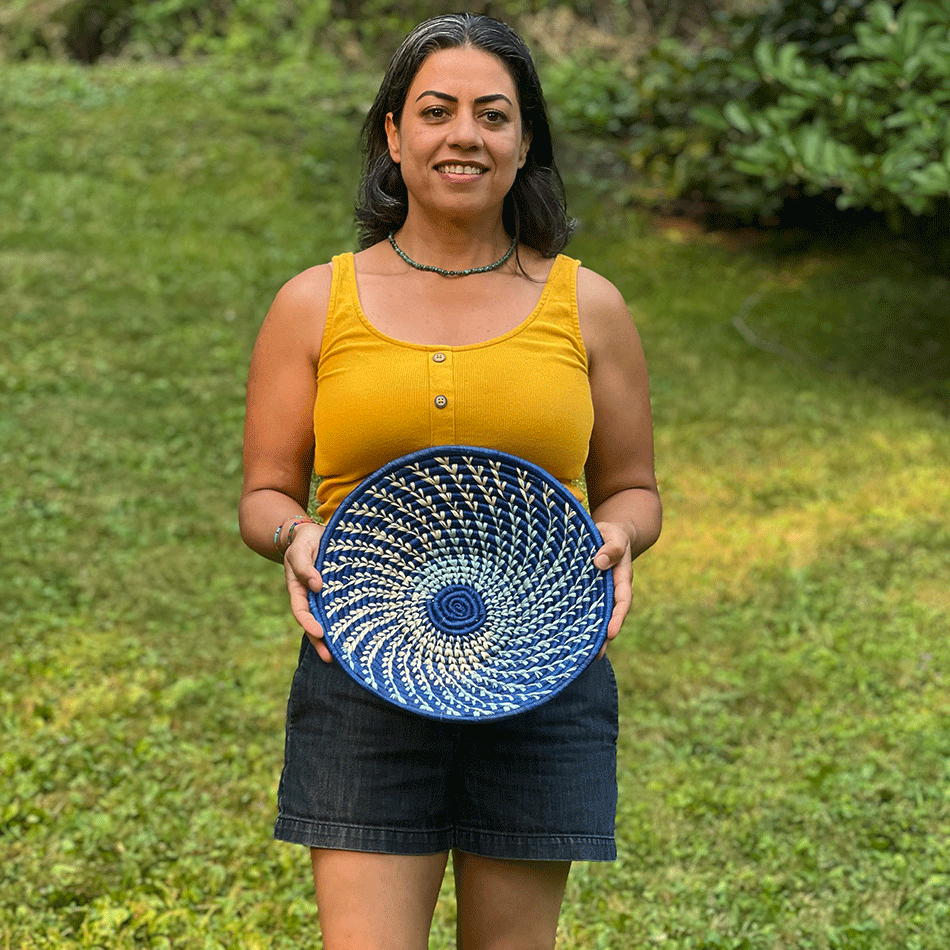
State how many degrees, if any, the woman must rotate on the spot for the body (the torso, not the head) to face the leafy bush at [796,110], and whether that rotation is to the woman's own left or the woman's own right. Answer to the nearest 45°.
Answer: approximately 180°

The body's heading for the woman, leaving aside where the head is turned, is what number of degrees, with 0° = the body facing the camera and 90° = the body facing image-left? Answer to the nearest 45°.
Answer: approximately 0°
